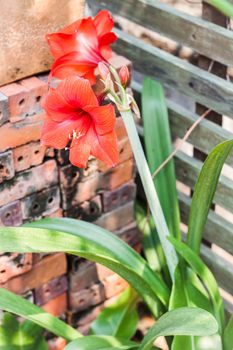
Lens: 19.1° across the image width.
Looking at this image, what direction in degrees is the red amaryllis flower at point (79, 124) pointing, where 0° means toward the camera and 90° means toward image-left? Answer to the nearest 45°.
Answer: approximately 45°
